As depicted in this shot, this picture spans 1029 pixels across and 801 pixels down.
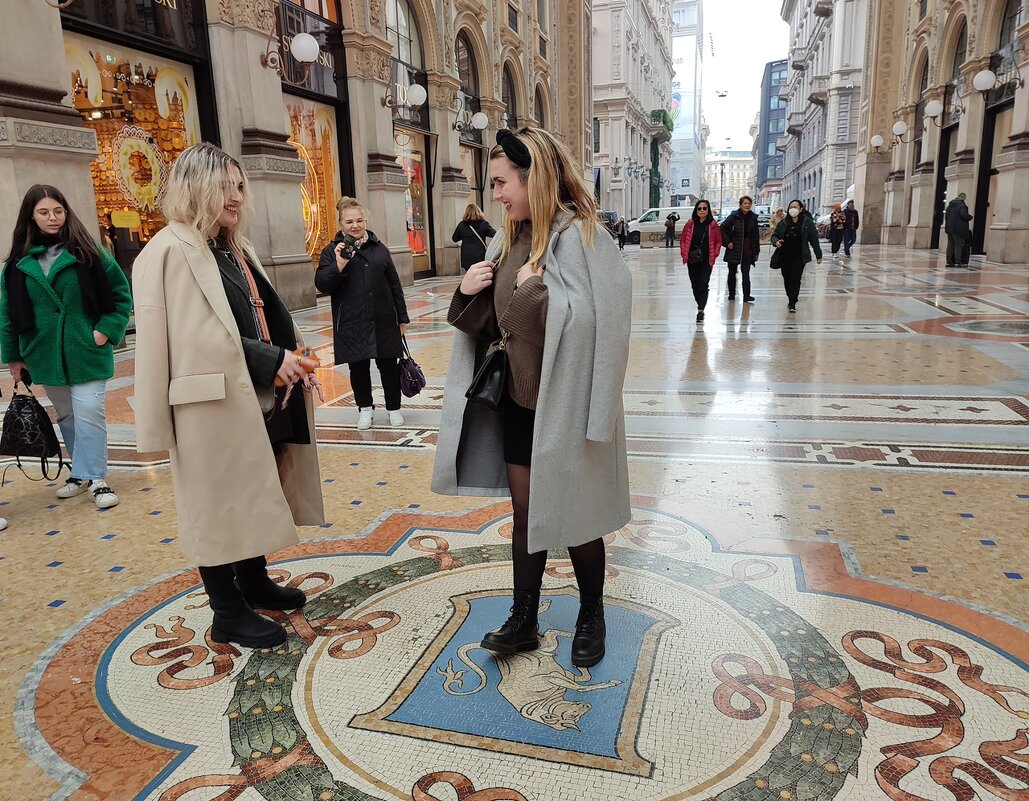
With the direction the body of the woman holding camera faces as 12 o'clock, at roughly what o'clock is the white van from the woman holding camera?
The white van is roughly at 7 o'clock from the woman holding camera.

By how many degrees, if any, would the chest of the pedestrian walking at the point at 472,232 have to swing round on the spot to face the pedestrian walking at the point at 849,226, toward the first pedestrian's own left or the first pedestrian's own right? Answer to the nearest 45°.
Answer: approximately 45° to the first pedestrian's own right

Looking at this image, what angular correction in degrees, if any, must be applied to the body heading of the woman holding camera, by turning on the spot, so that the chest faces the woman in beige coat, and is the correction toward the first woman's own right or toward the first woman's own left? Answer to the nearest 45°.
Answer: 0° — they already face them

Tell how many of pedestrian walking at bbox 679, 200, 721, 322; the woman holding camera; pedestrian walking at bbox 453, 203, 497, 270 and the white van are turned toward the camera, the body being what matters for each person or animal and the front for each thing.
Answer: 2

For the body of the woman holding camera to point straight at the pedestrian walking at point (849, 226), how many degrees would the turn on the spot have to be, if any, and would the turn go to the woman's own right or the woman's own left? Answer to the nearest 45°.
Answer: approximately 135° to the woman's own left

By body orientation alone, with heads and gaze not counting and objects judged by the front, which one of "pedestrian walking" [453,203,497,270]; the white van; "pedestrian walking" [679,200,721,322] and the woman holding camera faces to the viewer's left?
the white van

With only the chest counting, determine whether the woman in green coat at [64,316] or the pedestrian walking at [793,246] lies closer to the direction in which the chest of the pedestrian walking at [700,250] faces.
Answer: the woman in green coat

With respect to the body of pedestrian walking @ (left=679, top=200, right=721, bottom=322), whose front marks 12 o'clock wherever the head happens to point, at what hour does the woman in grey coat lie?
The woman in grey coat is roughly at 12 o'clock from the pedestrian walking.

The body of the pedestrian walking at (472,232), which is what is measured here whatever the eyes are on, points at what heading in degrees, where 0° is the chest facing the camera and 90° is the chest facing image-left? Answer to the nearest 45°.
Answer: approximately 180°

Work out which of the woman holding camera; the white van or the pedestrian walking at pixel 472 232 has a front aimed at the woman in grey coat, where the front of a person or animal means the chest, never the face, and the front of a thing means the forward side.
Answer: the woman holding camera

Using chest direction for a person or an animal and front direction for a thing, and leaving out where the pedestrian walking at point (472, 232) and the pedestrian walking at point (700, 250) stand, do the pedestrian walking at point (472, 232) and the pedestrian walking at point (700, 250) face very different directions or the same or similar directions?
very different directions

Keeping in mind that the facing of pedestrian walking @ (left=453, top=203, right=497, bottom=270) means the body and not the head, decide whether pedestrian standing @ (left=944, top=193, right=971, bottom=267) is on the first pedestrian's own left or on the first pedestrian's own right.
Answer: on the first pedestrian's own right

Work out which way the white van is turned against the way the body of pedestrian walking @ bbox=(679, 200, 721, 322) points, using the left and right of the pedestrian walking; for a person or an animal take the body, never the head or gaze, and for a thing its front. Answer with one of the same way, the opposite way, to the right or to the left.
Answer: to the right
